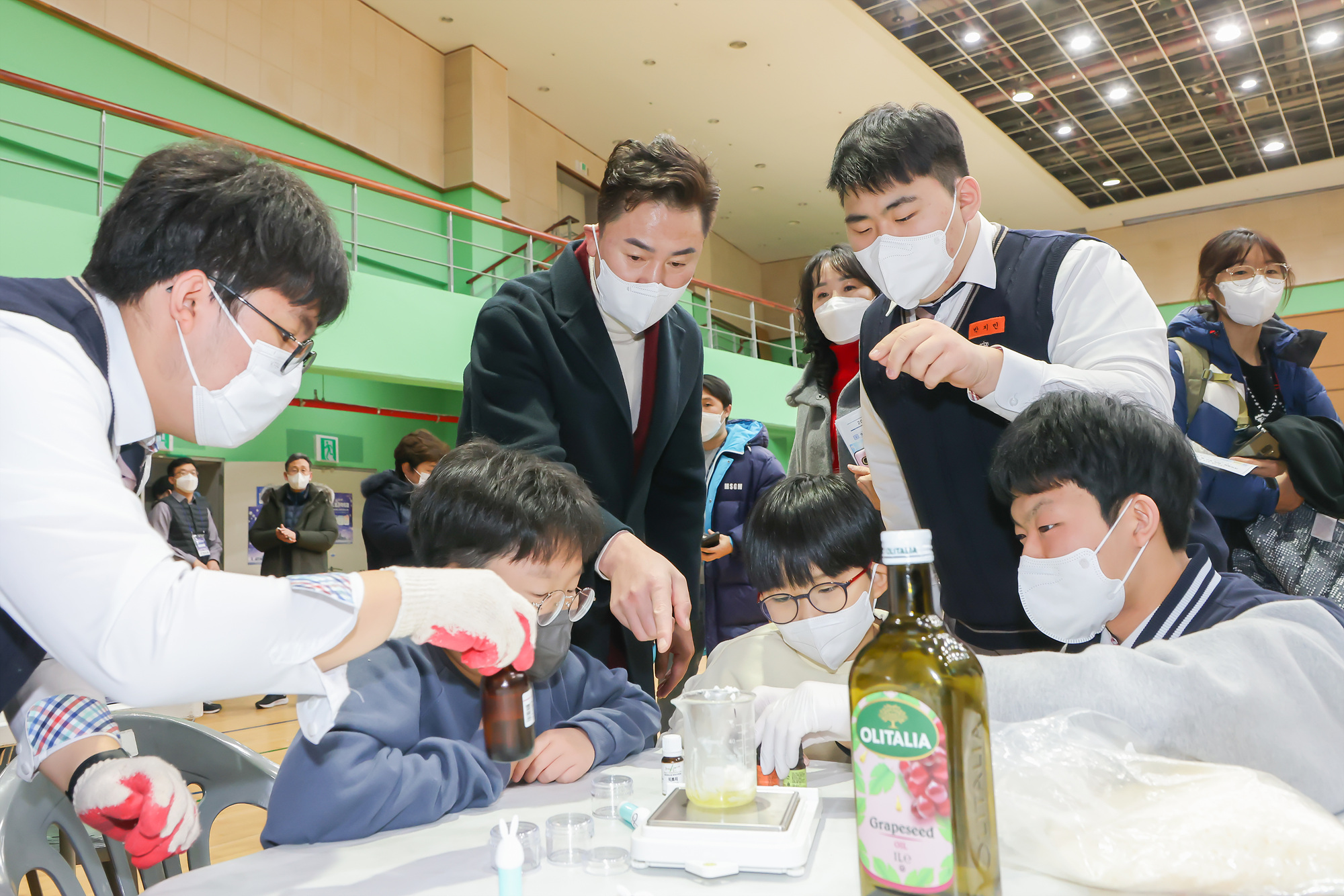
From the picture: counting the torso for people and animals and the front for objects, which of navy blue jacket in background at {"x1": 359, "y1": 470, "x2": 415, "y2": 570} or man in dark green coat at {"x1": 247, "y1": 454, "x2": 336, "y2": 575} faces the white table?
the man in dark green coat

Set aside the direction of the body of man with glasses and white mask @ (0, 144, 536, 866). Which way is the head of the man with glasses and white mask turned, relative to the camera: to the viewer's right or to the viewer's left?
to the viewer's right

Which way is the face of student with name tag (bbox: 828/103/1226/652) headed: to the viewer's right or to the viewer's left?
to the viewer's left

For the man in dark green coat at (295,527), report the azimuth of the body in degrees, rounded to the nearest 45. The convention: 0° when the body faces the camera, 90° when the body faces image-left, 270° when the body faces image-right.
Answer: approximately 0°

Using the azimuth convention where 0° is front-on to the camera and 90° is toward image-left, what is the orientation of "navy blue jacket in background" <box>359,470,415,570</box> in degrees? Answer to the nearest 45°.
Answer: approximately 270°

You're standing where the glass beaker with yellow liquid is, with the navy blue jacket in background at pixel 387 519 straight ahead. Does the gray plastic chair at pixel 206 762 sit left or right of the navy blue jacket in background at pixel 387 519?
left

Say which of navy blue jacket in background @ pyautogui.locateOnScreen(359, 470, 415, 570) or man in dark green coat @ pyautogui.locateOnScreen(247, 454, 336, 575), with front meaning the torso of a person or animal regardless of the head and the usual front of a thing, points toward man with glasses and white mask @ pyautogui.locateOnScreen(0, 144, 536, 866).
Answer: the man in dark green coat

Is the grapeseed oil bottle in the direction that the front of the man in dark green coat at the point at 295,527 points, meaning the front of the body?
yes

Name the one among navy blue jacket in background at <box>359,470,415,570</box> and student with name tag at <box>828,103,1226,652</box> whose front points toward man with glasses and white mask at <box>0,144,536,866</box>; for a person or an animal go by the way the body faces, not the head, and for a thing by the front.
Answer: the student with name tag

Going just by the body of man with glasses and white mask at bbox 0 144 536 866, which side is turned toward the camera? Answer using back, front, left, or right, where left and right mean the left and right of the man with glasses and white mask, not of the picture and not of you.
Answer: right

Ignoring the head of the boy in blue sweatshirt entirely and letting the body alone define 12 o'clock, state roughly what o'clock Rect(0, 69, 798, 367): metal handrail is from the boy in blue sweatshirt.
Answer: The metal handrail is roughly at 7 o'clock from the boy in blue sweatshirt.

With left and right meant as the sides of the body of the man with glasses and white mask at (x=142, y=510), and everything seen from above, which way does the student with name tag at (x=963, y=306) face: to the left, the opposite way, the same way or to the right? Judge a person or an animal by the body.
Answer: the opposite way

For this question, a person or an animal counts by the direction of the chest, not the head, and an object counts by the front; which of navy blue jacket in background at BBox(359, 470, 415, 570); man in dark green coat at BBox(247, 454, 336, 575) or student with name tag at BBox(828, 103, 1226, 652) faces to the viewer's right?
the navy blue jacket in background
